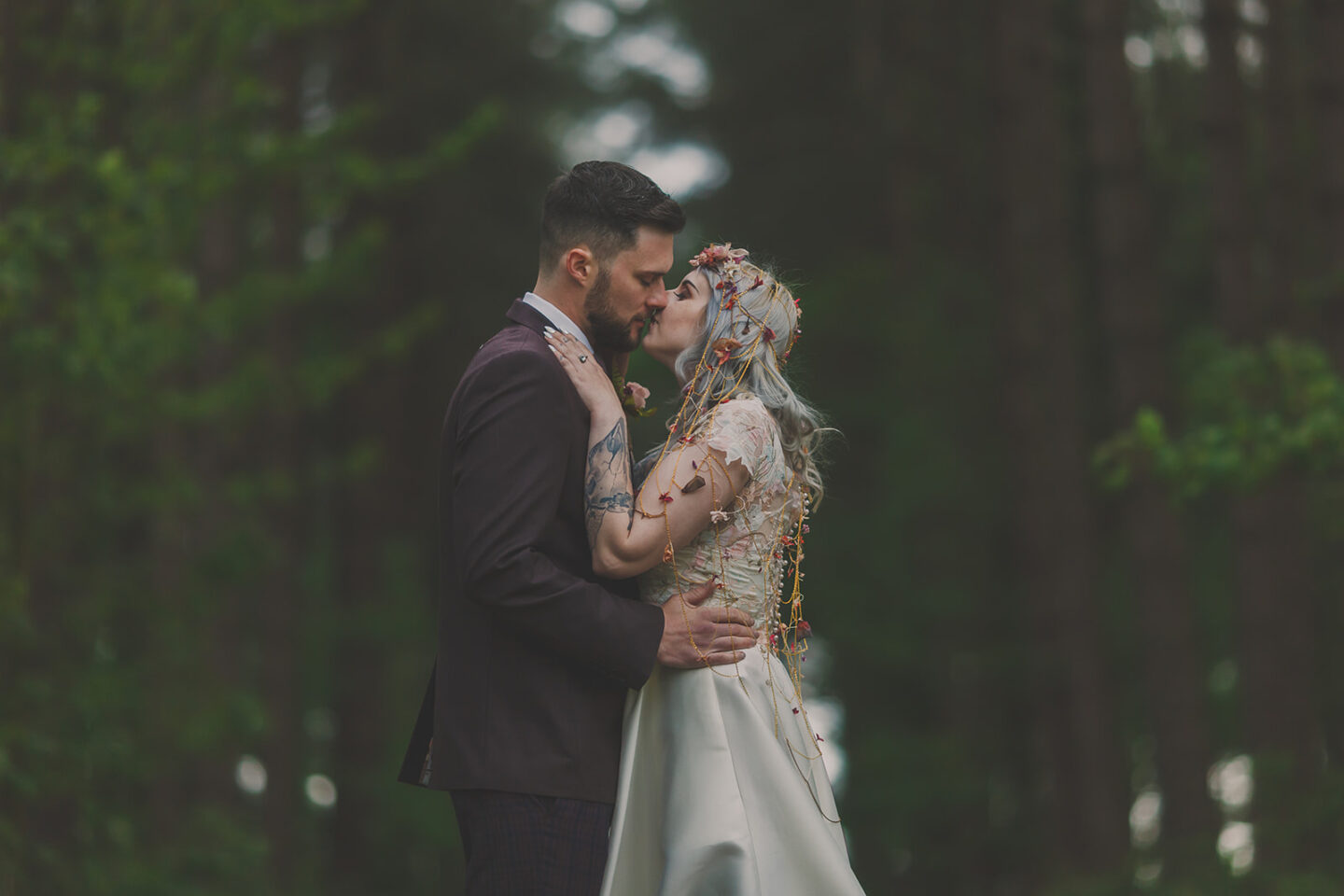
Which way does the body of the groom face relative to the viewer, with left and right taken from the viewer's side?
facing to the right of the viewer

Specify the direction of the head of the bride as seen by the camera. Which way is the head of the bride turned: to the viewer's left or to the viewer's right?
to the viewer's left

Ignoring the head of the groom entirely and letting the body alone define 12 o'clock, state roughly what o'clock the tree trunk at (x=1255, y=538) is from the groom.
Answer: The tree trunk is roughly at 10 o'clock from the groom.

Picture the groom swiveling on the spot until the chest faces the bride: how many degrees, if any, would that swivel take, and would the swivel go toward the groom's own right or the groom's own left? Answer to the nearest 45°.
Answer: approximately 45° to the groom's own left

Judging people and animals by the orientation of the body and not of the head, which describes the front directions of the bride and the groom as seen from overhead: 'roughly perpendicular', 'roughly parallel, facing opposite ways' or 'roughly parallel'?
roughly parallel, facing opposite ways

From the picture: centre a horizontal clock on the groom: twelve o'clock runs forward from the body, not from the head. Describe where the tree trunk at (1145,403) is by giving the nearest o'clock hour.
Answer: The tree trunk is roughly at 10 o'clock from the groom.

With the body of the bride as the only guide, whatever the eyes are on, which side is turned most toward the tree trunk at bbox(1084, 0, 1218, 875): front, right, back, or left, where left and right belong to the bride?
right

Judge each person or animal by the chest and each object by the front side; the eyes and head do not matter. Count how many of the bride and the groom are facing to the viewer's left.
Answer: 1

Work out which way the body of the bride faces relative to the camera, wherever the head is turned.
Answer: to the viewer's left

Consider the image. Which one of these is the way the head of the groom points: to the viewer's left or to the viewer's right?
to the viewer's right

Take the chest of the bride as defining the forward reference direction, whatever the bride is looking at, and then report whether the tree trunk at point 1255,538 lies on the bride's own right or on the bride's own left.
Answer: on the bride's own right

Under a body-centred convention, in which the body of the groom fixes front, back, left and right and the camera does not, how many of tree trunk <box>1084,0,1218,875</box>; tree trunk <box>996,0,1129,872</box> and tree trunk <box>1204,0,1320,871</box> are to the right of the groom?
0

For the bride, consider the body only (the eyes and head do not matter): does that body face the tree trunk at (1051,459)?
no
